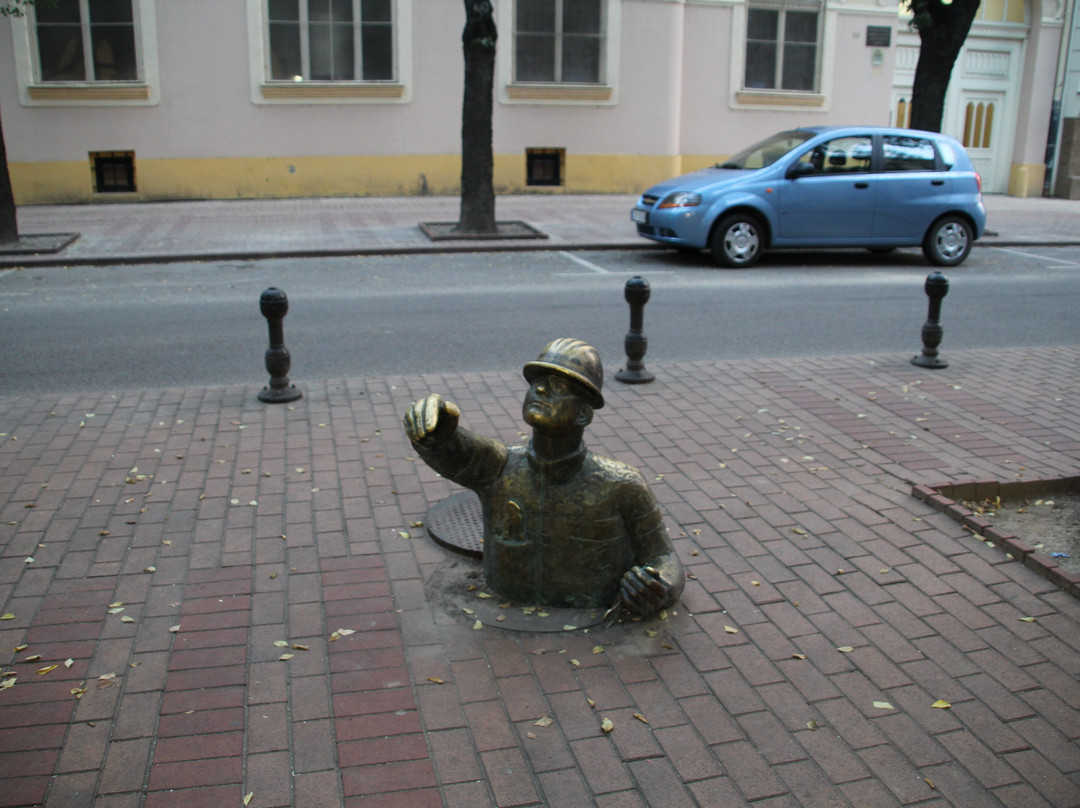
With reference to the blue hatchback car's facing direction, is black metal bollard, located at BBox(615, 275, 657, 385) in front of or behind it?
in front

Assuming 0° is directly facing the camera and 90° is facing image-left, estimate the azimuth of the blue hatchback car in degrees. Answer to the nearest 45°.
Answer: approximately 45°

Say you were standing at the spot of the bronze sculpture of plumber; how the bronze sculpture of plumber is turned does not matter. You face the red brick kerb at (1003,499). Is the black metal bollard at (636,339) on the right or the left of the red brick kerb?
left

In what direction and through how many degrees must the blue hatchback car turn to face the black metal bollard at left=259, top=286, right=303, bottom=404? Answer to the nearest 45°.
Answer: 0° — it already faces it

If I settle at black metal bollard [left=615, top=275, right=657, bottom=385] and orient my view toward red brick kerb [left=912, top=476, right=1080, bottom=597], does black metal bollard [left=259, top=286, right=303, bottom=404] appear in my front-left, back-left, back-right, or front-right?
back-right

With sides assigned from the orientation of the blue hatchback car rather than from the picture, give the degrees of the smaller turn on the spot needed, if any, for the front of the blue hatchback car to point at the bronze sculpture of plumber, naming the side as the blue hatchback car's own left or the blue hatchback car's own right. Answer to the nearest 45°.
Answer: approximately 45° to the blue hatchback car's own left

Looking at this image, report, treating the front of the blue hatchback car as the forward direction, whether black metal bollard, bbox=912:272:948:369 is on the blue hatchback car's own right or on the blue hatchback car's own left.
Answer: on the blue hatchback car's own left

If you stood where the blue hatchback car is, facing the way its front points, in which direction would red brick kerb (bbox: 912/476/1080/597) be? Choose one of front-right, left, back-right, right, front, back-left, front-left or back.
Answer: front-left
